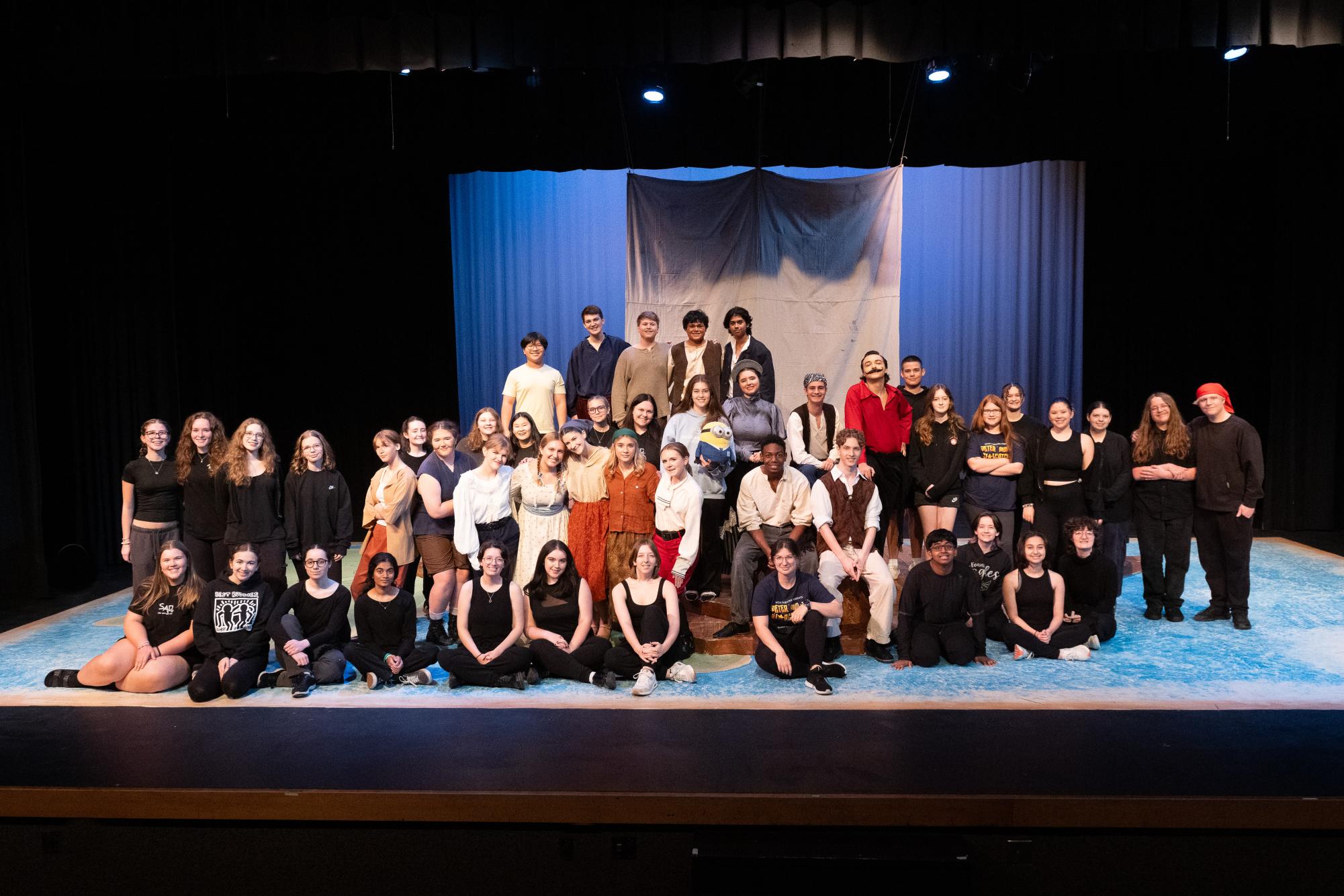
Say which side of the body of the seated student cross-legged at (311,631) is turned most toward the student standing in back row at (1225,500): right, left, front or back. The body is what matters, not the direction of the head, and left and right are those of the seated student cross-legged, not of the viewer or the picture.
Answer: left

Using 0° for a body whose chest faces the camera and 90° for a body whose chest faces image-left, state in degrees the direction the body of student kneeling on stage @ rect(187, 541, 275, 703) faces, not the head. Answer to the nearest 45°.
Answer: approximately 0°

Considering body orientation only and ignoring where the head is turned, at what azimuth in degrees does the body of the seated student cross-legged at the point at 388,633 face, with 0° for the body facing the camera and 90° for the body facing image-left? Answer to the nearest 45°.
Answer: approximately 0°

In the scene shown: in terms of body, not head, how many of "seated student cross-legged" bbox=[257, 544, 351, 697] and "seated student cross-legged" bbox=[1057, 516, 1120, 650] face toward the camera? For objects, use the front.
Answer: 2
